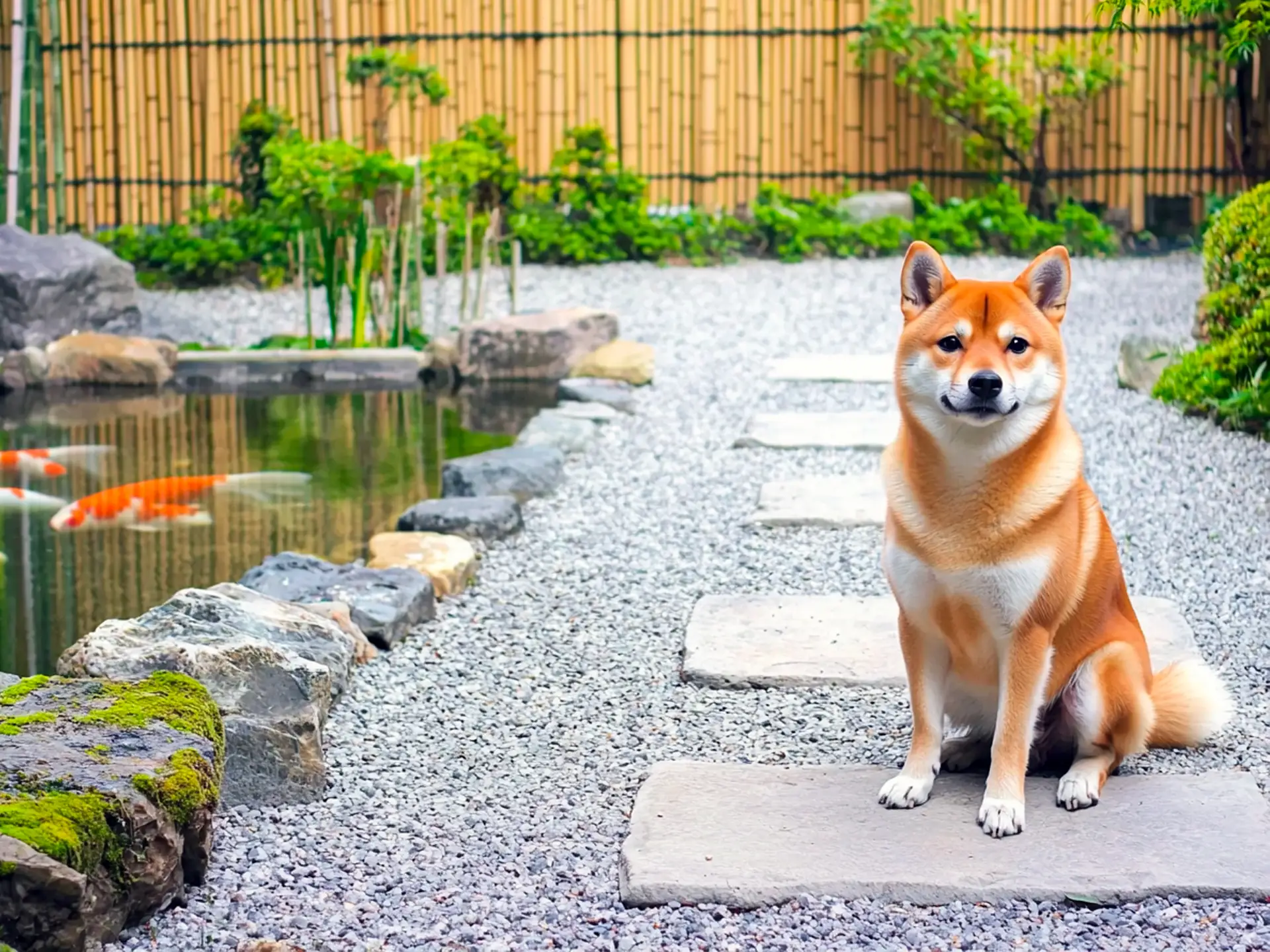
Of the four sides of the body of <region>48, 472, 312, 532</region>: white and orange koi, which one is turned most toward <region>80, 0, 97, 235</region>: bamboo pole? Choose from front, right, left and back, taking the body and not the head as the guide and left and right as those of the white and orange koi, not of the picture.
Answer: right

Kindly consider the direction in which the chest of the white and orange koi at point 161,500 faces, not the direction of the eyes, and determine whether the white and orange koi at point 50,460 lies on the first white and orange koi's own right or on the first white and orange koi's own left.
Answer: on the first white and orange koi's own right

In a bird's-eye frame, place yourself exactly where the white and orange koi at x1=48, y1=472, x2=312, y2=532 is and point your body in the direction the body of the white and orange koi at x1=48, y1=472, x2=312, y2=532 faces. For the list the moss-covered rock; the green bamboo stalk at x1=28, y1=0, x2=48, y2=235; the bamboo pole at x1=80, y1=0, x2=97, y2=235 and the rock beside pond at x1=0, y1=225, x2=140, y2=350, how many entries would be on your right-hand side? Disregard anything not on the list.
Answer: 3

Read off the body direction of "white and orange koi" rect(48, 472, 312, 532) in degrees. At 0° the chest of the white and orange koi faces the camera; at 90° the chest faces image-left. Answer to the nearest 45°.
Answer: approximately 90°

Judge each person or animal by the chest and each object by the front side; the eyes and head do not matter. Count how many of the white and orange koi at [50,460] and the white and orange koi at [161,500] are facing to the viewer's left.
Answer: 2

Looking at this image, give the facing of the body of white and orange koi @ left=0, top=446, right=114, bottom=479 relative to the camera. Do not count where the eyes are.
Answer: to the viewer's left

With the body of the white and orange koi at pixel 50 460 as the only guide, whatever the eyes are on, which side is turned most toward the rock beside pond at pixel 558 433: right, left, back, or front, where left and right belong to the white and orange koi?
back

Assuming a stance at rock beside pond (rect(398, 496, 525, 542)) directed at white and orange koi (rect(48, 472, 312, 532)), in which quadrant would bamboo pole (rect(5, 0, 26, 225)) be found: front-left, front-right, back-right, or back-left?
front-right

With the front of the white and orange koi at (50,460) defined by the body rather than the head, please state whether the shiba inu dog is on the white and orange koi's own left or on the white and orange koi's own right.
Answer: on the white and orange koi's own left

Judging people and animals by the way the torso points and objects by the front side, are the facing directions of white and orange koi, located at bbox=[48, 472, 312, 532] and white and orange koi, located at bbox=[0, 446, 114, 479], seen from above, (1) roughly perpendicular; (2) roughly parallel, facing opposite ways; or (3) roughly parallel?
roughly parallel

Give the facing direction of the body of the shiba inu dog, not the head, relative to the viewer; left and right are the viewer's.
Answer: facing the viewer and to the left of the viewer
